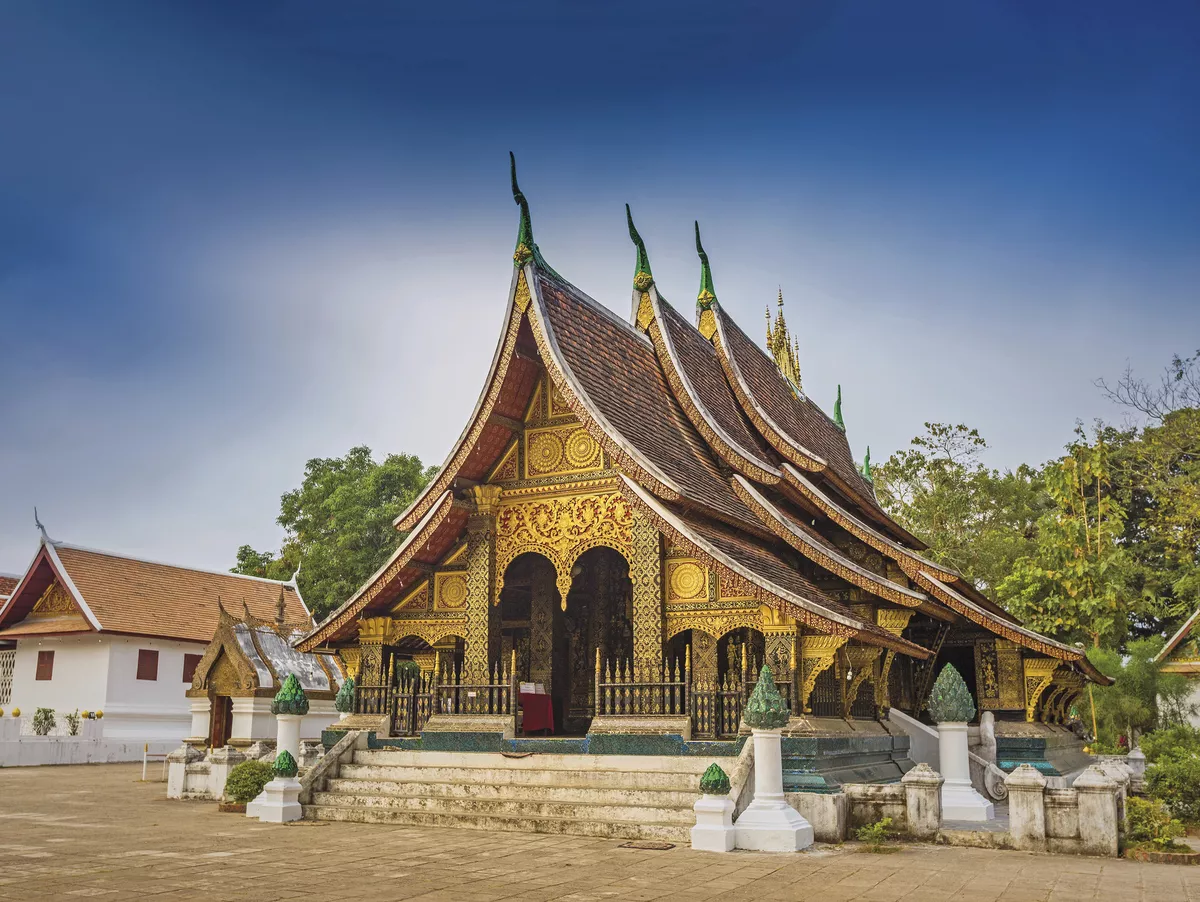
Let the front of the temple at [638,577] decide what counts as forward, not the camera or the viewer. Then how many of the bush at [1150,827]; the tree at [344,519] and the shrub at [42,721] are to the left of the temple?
1

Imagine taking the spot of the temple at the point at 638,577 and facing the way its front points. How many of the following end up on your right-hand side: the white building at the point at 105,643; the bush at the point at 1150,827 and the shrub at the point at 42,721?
2

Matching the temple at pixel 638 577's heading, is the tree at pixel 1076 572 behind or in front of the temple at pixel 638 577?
behind

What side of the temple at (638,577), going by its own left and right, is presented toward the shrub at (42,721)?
right

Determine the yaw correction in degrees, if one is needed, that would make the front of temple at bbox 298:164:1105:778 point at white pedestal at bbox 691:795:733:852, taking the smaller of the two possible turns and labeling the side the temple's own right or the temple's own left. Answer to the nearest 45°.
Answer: approximately 45° to the temple's own left

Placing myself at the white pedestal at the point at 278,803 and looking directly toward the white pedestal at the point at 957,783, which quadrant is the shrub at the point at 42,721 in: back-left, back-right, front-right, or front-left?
back-left

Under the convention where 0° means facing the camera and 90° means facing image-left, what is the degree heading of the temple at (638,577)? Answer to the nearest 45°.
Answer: approximately 45°

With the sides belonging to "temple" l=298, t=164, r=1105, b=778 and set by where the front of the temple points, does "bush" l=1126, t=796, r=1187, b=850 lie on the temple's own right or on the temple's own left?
on the temple's own left

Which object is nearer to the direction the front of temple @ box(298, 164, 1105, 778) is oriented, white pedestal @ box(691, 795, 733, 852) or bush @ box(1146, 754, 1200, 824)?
the white pedestal

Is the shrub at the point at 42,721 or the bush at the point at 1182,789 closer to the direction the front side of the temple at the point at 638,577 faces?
the shrub

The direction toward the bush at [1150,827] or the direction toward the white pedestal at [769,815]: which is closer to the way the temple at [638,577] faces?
the white pedestal

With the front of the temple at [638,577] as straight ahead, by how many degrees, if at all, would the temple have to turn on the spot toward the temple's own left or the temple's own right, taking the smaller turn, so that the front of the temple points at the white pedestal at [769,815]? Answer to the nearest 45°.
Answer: approximately 45° to the temple's own left

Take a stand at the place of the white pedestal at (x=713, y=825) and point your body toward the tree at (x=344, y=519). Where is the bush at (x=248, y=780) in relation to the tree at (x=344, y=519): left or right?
left
